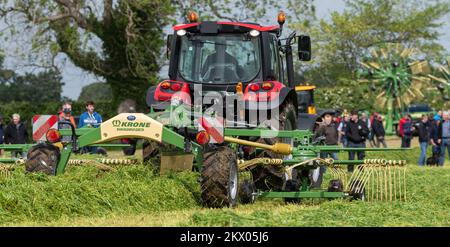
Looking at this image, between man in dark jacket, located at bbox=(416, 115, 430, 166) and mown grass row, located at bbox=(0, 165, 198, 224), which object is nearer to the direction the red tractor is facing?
the man in dark jacket

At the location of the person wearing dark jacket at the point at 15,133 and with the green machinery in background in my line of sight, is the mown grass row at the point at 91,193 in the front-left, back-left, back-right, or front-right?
back-right

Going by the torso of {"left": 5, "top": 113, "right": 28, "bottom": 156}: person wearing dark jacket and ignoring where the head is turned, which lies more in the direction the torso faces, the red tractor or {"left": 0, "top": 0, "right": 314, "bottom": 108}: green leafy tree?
the red tractor

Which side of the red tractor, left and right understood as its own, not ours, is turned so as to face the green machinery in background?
front

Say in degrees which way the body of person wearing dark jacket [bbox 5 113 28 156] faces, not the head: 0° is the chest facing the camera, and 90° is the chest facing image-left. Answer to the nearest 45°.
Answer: approximately 0°

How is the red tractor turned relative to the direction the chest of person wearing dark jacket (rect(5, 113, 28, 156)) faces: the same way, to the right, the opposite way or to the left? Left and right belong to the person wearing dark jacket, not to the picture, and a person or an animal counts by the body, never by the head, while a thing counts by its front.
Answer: the opposite way

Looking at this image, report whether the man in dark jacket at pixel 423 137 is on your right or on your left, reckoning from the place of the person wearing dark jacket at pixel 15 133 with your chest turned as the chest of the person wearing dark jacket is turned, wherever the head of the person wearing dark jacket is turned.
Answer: on your left

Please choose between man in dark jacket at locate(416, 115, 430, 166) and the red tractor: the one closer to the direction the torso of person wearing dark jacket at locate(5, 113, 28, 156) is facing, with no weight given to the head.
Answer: the red tractor

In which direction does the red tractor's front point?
away from the camera

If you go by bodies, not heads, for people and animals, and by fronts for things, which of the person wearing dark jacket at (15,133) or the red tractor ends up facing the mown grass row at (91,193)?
the person wearing dark jacket

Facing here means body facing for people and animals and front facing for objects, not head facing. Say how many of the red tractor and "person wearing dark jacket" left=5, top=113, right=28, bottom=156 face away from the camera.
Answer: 1

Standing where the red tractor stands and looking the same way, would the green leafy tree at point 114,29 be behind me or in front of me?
in front

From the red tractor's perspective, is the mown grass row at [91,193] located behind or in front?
behind

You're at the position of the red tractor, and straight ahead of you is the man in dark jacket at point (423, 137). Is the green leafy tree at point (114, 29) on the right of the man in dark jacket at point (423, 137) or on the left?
left

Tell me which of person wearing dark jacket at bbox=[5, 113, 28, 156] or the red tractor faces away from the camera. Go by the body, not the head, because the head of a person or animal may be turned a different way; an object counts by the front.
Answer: the red tractor

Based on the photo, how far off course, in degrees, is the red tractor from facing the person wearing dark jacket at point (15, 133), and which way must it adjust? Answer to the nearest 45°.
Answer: approximately 45° to its left
